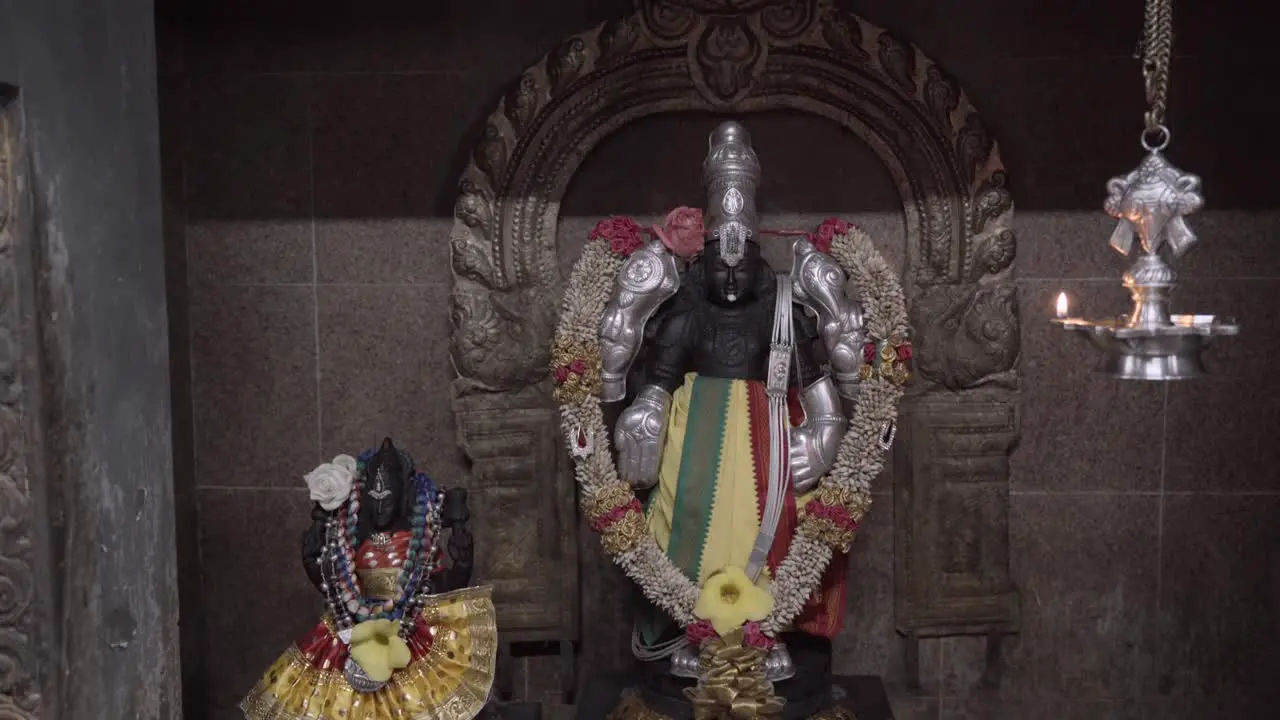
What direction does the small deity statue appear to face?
toward the camera

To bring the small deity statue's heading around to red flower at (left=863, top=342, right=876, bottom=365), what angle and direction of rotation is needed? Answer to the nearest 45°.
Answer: approximately 90° to its left

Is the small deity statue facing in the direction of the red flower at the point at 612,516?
no

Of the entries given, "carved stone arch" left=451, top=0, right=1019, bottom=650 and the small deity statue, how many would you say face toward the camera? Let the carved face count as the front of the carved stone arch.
2

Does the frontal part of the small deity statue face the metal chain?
no

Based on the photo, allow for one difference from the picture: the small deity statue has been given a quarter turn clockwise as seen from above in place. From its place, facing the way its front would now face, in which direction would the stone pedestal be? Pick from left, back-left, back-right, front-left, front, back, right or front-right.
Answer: back

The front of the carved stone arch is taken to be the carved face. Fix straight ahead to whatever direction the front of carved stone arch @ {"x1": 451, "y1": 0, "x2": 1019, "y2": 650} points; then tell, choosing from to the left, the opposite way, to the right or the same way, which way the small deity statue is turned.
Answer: the same way

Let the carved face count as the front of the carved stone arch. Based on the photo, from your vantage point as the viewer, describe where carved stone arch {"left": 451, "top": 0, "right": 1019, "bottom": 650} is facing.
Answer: facing the viewer
